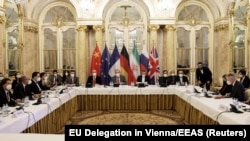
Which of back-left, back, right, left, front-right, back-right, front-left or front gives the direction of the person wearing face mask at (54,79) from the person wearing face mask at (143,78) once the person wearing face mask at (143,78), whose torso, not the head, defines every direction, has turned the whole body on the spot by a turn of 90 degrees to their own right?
front

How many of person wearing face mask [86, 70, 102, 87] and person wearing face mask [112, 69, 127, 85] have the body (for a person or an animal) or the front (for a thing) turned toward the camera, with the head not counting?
2

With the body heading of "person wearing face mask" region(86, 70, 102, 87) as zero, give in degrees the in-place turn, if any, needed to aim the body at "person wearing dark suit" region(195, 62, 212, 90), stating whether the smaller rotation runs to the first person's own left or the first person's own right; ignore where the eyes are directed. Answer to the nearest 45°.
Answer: approximately 90° to the first person's own left

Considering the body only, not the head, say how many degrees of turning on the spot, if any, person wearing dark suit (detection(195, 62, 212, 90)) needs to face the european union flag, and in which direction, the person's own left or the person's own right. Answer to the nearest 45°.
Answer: approximately 45° to the person's own right

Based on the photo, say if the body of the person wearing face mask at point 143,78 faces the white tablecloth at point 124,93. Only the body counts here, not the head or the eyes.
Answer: yes

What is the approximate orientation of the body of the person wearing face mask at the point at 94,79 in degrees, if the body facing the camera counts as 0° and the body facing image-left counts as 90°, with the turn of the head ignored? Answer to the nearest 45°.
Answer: approximately 0°

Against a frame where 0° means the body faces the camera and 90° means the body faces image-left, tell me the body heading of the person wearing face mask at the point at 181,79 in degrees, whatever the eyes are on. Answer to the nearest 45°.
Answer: approximately 0°

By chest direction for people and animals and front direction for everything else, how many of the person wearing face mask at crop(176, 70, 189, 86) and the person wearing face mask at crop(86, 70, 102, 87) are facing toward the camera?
2

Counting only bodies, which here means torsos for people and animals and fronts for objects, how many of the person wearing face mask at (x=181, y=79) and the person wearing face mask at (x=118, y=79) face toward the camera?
2

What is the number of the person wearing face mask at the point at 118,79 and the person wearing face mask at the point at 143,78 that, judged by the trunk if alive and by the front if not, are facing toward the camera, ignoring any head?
2

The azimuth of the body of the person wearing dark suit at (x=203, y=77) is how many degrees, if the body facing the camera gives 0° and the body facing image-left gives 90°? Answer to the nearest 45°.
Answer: approximately 45°
